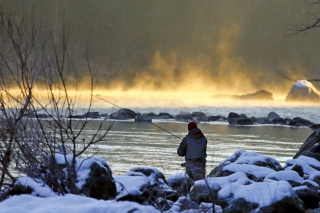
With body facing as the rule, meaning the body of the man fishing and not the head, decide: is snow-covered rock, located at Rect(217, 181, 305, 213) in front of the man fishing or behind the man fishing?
behind

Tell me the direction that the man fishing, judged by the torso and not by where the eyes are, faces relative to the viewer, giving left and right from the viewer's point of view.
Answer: facing away from the viewer and to the left of the viewer

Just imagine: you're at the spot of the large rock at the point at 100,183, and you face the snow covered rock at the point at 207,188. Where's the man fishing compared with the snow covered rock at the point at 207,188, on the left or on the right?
left
